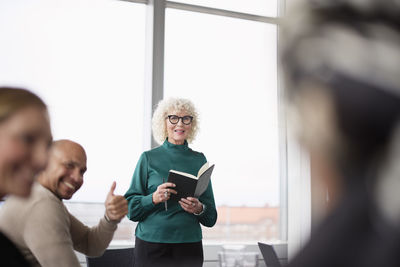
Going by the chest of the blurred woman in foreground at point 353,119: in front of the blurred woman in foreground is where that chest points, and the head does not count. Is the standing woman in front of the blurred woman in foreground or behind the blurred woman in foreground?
in front

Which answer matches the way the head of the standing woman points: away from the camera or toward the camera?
toward the camera

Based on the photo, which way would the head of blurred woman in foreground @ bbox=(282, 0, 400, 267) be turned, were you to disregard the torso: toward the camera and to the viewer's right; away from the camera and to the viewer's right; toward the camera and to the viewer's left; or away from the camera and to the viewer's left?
away from the camera and to the viewer's left

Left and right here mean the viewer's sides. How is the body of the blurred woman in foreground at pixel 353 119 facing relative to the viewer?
facing away from the viewer and to the left of the viewer
